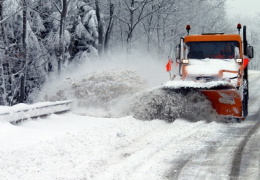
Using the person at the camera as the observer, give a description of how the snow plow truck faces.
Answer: facing the viewer

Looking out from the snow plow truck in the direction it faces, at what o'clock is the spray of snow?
The spray of snow is roughly at 3 o'clock from the snow plow truck.

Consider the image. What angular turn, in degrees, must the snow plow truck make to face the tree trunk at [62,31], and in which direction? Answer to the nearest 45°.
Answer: approximately 135° to its right

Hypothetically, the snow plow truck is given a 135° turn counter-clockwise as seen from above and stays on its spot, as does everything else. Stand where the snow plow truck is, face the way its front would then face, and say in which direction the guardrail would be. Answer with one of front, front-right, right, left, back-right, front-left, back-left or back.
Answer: back

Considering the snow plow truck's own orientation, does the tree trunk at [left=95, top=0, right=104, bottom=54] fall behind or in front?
behind
